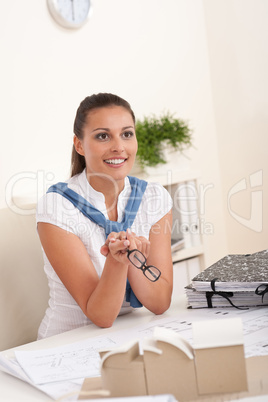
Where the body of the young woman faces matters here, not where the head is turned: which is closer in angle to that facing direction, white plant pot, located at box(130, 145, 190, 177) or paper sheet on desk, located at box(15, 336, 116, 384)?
the paper sheet on desk

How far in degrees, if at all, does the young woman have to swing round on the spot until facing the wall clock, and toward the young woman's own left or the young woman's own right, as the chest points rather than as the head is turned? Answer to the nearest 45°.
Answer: approximately 135° to the young woman's own left

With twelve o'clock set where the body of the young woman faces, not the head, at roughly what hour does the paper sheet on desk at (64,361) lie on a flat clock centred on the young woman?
The paper sheet on desk is roughly at 2 o'clock from the young woman.

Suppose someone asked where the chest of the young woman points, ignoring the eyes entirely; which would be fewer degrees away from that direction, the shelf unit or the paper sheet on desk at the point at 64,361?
the paper sheet on desk

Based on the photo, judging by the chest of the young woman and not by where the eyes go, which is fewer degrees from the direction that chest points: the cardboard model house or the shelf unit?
the cardboard model house

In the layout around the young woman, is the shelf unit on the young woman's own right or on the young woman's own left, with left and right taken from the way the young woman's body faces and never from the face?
on the young woman's own left

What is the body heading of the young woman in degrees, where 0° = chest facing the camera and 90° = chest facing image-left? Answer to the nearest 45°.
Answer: approximately 315°

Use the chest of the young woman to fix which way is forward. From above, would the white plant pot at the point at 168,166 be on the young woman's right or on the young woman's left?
on the young woman's left
